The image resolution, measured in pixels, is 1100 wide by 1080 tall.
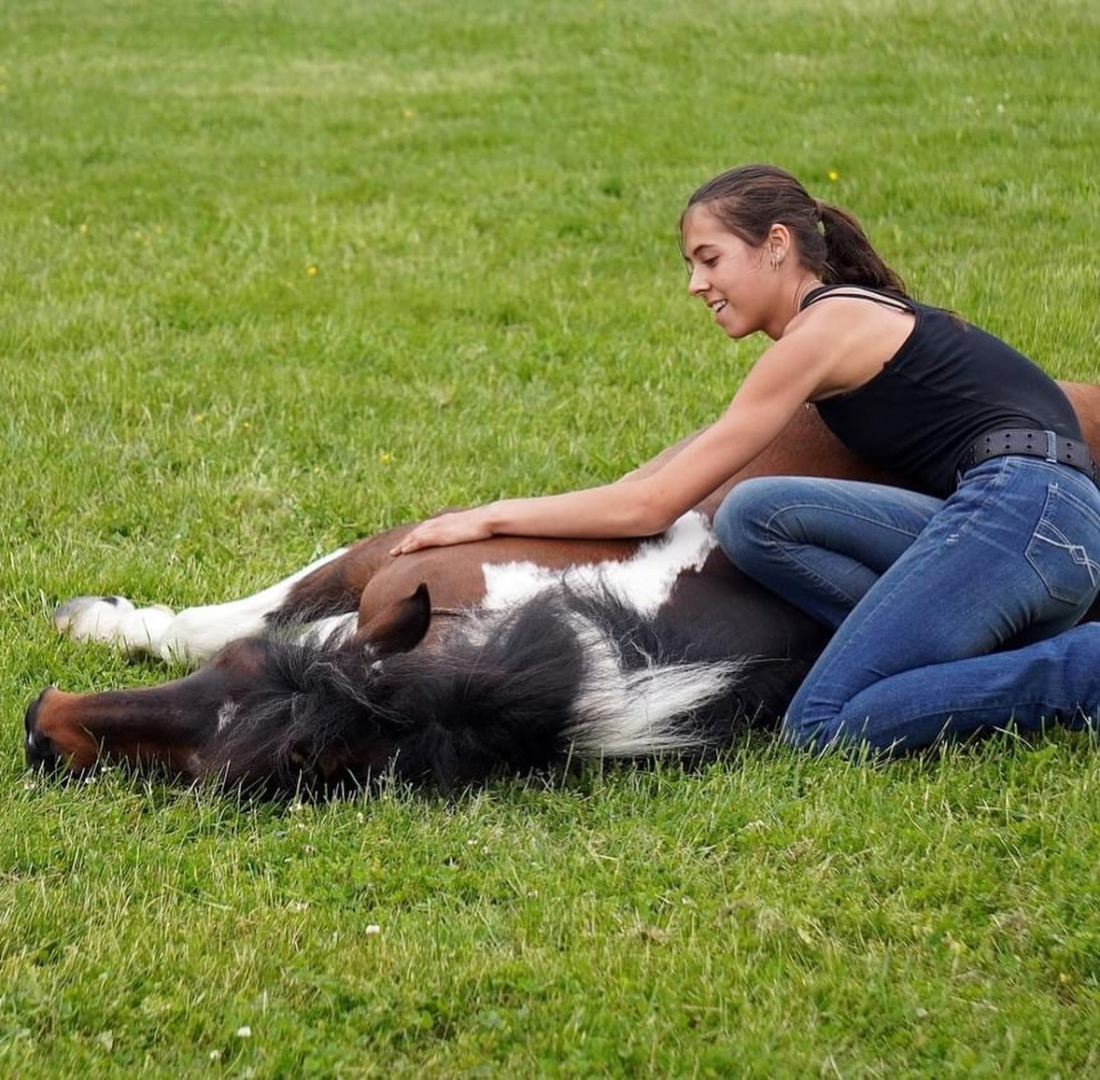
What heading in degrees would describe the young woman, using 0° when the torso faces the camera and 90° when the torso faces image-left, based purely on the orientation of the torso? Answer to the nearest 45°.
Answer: approximately 90°

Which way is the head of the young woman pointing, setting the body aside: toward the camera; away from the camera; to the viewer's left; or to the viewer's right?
to the viewer's left
